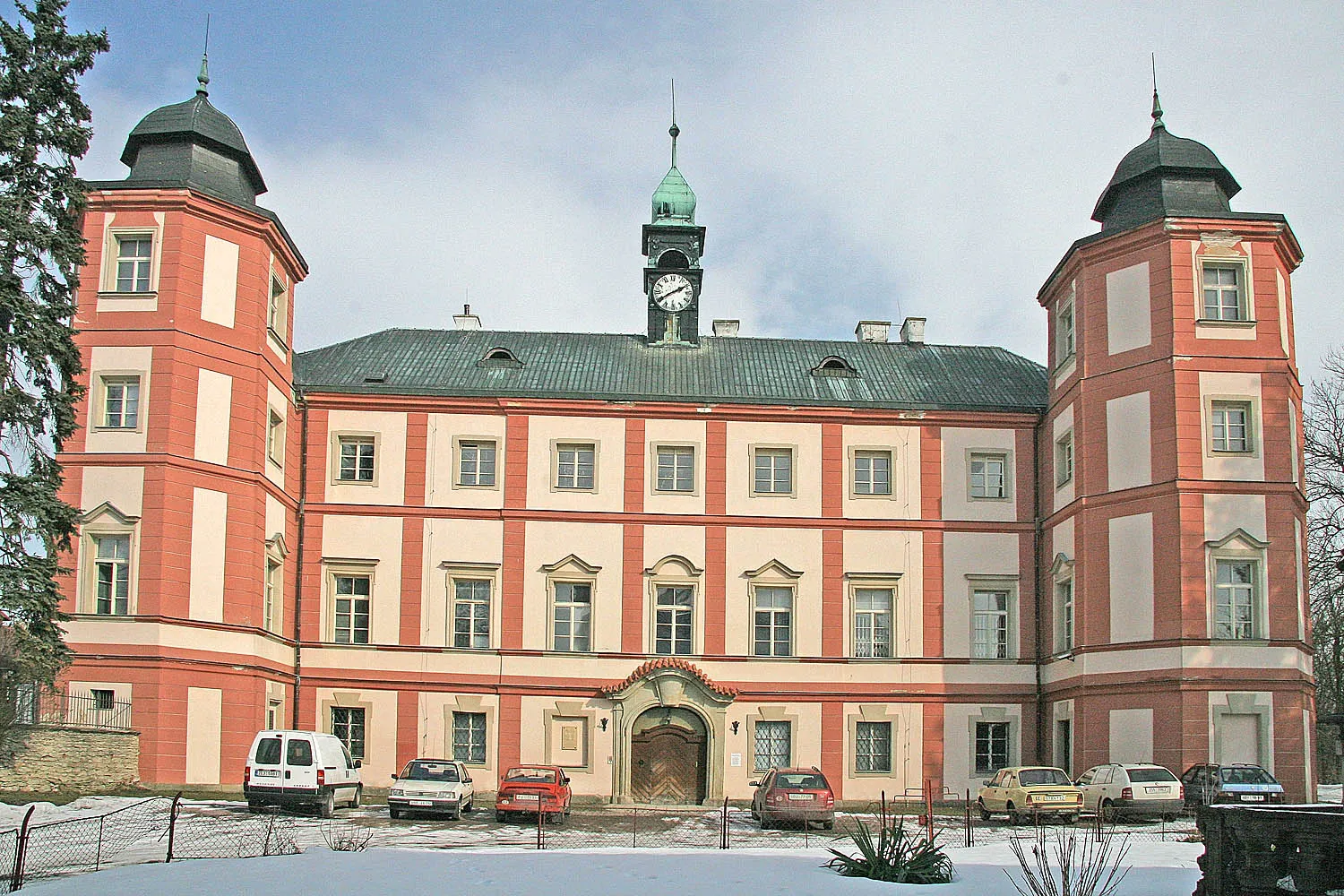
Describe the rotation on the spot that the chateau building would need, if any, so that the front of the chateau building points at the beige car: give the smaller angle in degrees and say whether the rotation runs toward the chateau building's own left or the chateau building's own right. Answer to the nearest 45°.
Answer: approximately 45° to the chateau building's own left

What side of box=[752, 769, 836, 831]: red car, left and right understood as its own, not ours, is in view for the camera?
back

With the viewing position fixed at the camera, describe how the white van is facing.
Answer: facing away from the viewer and to the right of the viewer

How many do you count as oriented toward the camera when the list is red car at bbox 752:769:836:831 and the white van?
0

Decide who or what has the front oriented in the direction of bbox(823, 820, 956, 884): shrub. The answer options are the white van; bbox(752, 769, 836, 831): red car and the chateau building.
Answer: the chateau building

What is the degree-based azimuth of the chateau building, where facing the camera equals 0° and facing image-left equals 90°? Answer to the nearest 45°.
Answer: approximately 0°

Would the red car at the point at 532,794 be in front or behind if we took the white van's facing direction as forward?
in front

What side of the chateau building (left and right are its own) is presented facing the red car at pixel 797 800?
front

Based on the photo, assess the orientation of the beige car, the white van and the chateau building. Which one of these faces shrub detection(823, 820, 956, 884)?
the chateau building

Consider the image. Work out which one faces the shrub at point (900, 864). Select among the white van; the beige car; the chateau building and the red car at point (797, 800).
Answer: the chateau building

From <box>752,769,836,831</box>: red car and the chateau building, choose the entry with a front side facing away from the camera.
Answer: the red car
